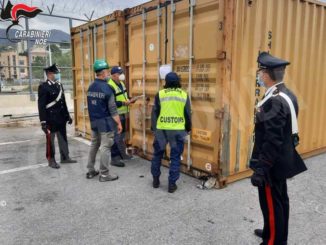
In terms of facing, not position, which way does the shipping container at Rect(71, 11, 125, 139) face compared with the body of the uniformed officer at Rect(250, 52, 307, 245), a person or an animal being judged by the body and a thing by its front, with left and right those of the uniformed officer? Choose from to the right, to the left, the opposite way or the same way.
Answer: to the left

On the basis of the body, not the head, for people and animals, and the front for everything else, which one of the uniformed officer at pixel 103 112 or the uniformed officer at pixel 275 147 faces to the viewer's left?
the uniformed officer at pixel 275 147

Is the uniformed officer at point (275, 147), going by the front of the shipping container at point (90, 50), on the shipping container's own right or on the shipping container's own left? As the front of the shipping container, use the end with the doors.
on the shipping container's own left

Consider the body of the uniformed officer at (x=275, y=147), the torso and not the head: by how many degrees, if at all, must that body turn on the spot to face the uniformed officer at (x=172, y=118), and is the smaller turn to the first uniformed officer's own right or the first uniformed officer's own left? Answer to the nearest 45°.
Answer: approximately 45° to the first uniformed officer's own right

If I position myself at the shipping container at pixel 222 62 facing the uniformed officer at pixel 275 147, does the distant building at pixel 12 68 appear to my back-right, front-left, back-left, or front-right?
back-right

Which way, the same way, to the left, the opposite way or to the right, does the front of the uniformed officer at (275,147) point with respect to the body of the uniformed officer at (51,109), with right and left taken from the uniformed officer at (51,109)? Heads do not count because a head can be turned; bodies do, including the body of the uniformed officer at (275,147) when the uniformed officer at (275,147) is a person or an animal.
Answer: the opposite way

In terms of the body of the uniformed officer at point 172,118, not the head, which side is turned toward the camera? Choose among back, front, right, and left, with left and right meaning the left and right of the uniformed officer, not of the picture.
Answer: back

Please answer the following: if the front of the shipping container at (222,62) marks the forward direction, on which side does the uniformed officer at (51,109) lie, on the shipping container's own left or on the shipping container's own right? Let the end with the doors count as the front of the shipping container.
on the shipping container's own right

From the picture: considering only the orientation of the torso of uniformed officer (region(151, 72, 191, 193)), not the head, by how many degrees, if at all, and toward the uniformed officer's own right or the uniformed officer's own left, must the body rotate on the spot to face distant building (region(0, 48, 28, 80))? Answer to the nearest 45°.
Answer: approximately 45° to the uniformed officer's own left

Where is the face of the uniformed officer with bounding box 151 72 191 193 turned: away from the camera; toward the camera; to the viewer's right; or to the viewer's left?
away from the camera

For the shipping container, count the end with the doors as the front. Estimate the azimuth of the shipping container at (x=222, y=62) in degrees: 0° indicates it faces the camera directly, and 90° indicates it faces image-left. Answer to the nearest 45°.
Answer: approximately 45°

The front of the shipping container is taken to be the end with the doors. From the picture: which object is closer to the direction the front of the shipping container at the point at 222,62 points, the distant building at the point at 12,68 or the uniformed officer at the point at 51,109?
the uniformed officer

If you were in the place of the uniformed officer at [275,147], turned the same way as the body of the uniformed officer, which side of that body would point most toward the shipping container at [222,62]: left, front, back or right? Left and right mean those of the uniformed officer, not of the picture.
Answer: right

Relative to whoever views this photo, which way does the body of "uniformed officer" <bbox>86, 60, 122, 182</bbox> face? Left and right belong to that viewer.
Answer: facing away from the viewer and to the right of the viewer
